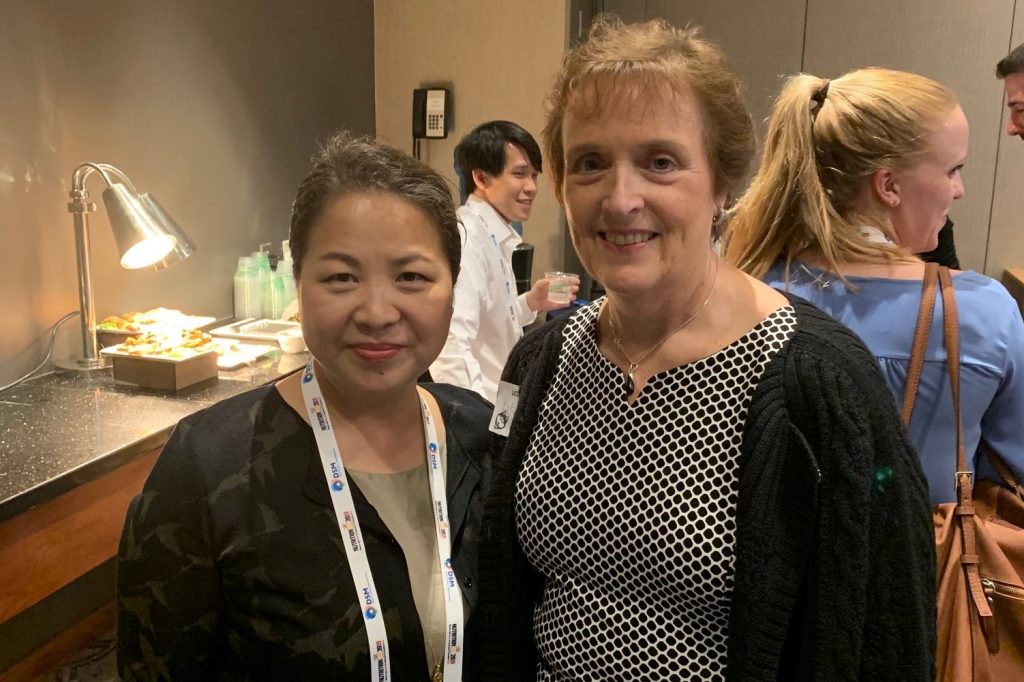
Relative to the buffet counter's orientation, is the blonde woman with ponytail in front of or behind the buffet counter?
in front

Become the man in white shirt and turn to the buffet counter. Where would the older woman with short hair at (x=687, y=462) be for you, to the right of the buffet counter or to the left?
left

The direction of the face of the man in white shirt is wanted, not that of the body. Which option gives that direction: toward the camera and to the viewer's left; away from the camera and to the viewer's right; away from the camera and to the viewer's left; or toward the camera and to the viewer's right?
toward the camera and to the viewer's right

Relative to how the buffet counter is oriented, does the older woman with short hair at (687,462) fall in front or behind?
in front

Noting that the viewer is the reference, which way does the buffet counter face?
facing the viewer and to the right of the viewer

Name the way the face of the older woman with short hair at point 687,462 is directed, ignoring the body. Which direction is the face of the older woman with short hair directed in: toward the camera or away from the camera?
toward the camera
